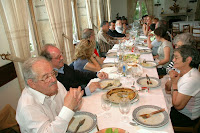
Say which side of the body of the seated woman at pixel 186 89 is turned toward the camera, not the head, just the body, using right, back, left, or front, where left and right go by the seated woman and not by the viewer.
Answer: left

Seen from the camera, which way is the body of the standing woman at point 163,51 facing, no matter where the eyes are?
to the viewer's left

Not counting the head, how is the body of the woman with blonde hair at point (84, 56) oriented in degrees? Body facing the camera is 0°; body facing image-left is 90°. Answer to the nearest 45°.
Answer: approximately 270°

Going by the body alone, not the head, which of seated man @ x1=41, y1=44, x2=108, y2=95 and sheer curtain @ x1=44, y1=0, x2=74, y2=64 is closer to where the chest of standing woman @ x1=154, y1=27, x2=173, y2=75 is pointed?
the sheer curtain

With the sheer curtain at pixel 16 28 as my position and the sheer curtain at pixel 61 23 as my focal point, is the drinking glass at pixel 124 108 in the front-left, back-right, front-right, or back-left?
back-right

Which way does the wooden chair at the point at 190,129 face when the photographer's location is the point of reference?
facing to the left of the viewer

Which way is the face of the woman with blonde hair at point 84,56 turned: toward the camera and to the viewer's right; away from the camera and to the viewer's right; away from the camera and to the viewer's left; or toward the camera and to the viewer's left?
away from the camera and to the viewer's right

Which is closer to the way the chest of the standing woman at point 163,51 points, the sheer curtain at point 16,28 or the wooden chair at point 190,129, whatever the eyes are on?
the sheer curtain

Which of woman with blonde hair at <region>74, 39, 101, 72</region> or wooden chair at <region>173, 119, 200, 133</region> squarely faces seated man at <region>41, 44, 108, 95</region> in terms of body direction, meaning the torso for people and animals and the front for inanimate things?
the wooden chair

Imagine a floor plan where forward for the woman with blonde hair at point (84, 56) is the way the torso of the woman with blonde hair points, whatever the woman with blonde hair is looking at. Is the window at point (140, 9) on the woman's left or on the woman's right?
on the woman's left
